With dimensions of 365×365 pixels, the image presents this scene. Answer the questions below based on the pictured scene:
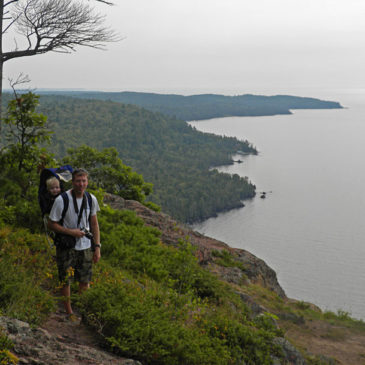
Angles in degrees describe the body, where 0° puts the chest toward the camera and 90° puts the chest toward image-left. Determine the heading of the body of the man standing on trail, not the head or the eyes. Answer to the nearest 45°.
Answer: approximately 315°

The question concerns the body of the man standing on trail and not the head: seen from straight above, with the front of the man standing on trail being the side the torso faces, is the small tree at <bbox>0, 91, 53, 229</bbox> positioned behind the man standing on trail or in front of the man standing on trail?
behind

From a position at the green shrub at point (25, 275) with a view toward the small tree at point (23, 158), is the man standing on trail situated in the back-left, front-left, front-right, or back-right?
back-right
